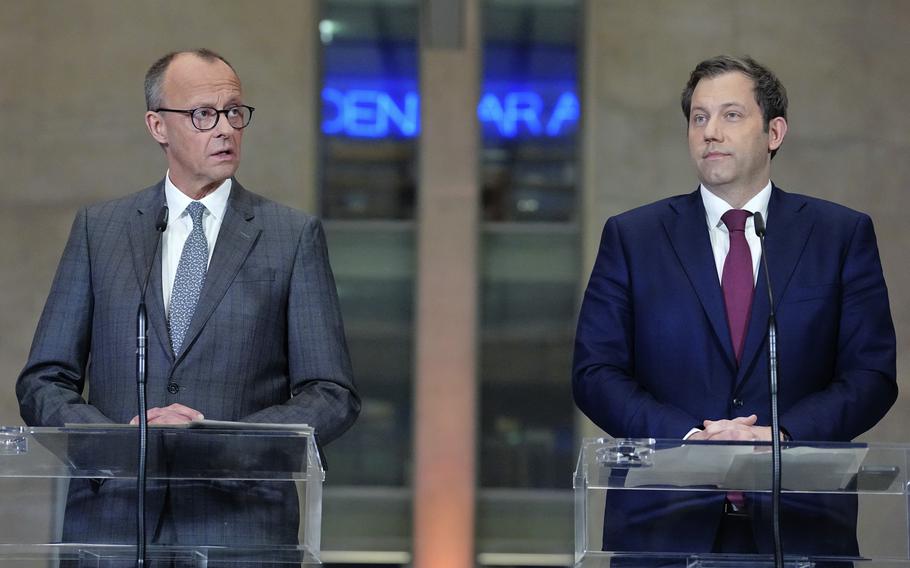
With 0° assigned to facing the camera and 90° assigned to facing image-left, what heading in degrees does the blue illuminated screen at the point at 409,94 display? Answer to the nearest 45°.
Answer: approximately 0°

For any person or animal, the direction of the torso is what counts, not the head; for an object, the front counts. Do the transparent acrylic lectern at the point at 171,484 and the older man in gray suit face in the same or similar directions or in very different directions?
same or similar directions

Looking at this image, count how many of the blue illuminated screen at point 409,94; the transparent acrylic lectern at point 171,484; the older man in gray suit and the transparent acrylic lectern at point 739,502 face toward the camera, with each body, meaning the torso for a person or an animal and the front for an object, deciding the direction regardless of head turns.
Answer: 4

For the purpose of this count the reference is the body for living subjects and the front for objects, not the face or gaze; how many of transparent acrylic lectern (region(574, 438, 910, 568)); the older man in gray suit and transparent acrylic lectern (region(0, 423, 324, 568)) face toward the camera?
3

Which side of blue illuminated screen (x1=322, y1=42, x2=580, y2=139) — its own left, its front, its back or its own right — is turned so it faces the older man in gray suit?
front

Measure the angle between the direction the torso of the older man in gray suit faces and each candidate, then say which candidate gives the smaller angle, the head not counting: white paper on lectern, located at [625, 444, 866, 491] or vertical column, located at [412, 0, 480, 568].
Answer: the white paper on lectern

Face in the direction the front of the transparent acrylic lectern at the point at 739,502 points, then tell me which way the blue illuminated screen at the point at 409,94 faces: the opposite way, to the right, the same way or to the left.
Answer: the same way

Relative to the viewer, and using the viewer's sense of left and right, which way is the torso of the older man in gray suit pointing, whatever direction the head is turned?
facing the viewer

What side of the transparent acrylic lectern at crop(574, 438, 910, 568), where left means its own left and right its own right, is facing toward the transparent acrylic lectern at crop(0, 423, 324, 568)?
right

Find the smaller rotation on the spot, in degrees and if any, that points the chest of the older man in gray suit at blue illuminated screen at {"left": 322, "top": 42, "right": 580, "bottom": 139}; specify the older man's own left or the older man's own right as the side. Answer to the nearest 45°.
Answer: approximately 180°

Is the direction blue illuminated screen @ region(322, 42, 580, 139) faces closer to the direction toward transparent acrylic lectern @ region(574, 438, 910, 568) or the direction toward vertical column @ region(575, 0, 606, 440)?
the transparent acrylic lectern

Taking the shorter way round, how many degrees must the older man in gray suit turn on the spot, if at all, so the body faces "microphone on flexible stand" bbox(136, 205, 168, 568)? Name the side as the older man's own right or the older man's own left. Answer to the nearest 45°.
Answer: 0° — they already face it

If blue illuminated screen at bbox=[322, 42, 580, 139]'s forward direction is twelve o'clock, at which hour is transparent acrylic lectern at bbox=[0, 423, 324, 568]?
The transparent acrylic lectern is roughly at 12 o'clock from the blue illuminated screen.

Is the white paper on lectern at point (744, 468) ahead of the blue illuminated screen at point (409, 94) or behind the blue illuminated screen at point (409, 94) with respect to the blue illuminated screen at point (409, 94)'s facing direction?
ahead

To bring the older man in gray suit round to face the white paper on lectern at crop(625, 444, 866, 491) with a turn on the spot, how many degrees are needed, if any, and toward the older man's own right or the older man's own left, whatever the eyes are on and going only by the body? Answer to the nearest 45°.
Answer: approximately 45° to the older man's own left
